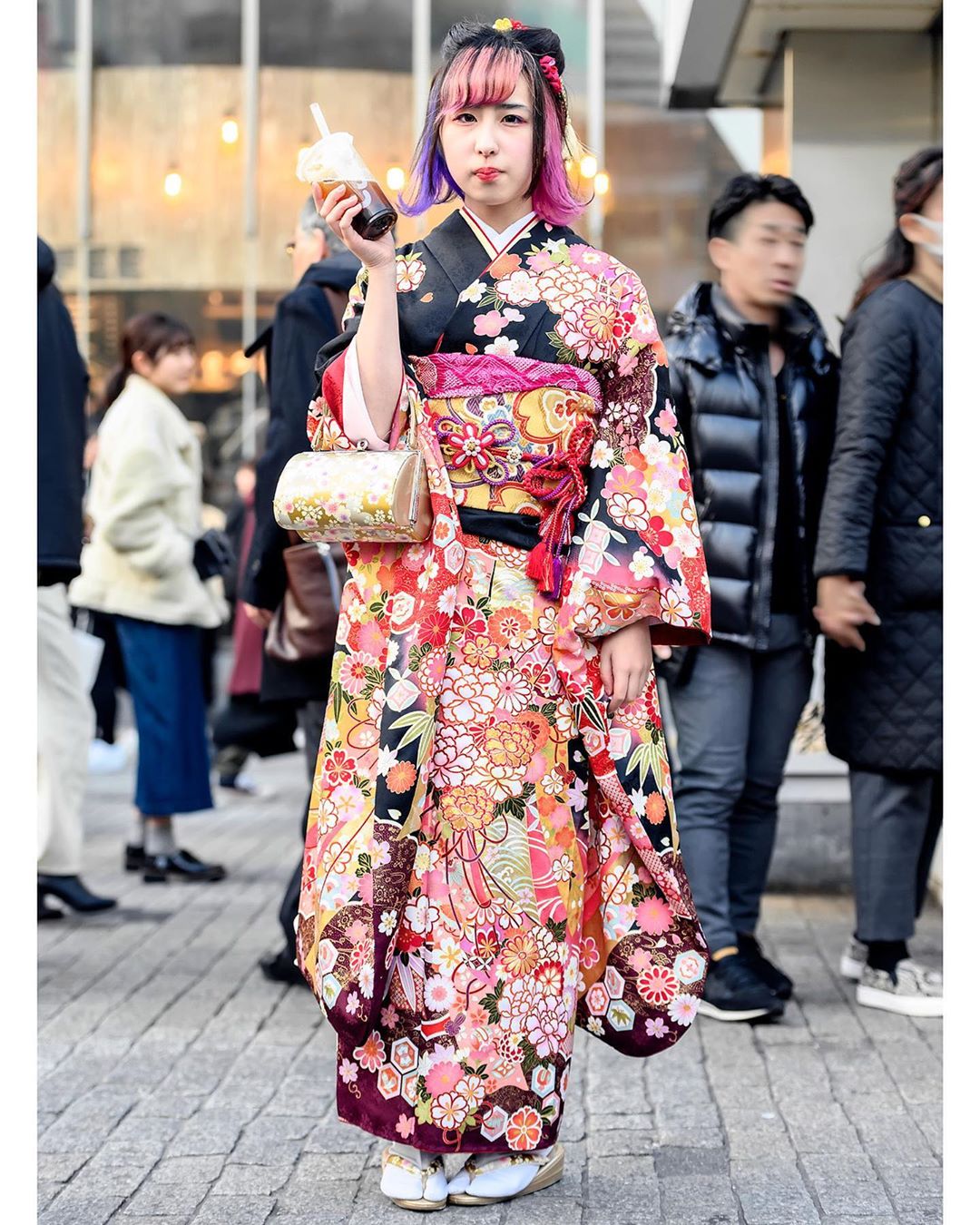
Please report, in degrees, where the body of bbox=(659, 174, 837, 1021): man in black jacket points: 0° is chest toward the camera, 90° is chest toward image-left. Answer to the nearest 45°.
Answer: approximately 315°

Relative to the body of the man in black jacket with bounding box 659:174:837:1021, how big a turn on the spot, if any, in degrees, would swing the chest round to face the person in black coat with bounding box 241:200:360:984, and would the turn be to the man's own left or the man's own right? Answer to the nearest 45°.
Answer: approximately 135° to the man's own right

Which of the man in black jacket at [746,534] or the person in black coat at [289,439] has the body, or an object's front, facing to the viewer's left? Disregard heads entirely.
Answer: the person in black coat

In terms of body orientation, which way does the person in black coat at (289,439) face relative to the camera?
to the viewer's left

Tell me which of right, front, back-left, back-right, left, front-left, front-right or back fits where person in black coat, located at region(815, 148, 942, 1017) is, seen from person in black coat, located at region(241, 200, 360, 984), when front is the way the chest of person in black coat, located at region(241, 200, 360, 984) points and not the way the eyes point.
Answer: back

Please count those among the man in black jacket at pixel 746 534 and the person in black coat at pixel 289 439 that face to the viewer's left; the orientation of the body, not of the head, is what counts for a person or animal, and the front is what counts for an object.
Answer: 1

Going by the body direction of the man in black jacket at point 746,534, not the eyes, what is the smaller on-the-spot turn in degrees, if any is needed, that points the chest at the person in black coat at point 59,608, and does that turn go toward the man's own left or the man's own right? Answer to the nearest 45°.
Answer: approximately 135° to the man's own right

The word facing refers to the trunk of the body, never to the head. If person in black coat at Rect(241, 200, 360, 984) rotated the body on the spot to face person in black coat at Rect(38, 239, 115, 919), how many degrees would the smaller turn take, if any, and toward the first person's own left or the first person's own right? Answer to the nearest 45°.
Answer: approximately 45° to the first person's own right
